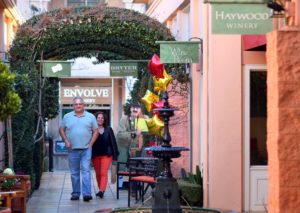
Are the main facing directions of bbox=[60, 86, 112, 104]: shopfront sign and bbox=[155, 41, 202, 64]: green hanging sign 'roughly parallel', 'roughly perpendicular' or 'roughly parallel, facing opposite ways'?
roughly parallel

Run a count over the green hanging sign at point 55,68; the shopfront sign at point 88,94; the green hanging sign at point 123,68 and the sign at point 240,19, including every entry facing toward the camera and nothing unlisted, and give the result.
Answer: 4

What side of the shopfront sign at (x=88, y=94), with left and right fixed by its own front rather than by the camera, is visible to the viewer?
front

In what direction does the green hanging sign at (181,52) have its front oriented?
toward the camera

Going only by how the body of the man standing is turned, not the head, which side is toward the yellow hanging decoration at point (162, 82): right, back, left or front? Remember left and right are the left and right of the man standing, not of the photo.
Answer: left

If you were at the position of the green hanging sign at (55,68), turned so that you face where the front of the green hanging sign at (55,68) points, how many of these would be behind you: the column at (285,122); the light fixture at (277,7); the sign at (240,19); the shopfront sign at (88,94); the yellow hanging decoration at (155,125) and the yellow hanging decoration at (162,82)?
1

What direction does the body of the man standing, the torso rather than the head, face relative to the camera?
toward the camera

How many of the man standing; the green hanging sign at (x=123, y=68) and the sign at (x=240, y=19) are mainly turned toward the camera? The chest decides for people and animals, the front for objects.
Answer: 3

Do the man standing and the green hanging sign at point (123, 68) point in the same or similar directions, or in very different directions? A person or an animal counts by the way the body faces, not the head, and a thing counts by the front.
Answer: same or similar directions

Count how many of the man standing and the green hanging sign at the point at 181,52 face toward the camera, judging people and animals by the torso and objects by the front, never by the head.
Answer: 2

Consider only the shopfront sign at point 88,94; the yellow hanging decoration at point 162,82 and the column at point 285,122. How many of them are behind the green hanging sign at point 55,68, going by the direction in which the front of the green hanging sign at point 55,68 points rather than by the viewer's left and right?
1

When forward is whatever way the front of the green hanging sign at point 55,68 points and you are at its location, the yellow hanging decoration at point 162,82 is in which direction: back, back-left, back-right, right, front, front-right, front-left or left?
front-left

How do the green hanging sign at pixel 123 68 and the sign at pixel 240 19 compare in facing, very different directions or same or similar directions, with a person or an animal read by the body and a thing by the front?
same or similar directions

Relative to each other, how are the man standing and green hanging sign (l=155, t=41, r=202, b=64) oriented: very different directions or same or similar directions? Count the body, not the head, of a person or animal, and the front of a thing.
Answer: same or similar directions

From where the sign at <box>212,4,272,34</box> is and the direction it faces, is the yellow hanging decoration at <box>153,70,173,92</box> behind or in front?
behind
